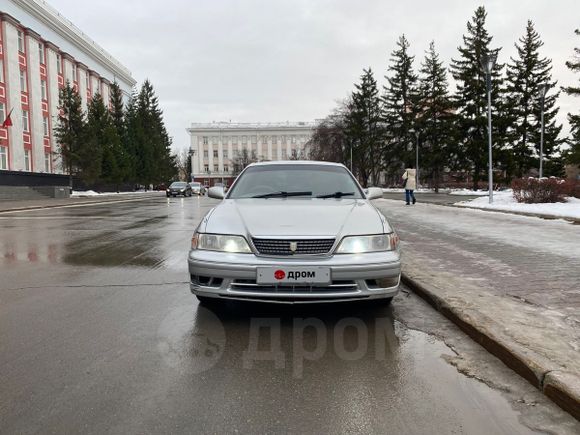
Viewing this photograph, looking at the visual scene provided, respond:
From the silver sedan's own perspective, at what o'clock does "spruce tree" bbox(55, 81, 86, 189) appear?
The spruce tree is roughly at 5 o'clock from the silver sedan.

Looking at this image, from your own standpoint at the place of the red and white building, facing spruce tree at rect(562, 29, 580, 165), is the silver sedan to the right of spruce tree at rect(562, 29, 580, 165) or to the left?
right

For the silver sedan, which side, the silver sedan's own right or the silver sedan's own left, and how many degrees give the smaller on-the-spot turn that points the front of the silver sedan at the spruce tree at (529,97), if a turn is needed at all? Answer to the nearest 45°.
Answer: approximately 135° to the silver sedan's own left

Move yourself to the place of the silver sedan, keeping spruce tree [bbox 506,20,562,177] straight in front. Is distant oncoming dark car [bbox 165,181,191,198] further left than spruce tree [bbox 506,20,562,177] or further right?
left

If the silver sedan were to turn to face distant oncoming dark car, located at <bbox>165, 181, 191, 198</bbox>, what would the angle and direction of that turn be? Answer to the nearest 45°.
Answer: approximately 180°

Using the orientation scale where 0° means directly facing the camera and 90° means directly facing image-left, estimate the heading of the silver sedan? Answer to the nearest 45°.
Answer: approximately 0°

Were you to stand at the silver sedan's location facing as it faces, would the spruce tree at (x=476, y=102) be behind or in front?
behind

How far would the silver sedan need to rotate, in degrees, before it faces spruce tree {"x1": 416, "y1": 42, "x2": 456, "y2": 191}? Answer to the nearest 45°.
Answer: approximately 180°

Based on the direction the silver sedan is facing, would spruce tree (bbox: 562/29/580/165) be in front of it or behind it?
behind

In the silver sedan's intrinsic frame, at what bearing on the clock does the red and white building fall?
The red and white building is roughly at 5 o'clock from the silver sedan.
